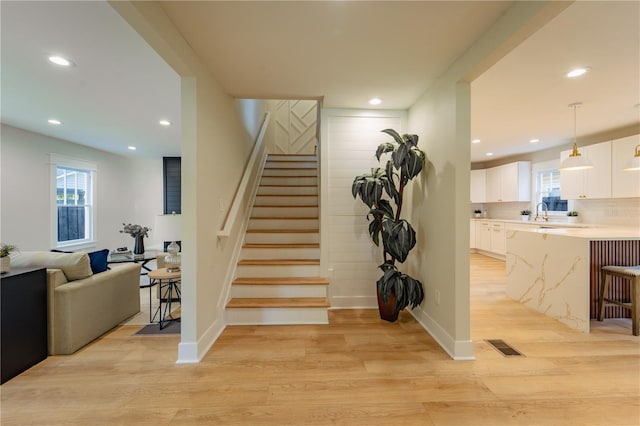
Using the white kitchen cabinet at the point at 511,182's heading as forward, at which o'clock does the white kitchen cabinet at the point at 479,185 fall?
the white kitchen cabinet at the point at 479,185 is roughly at 3 o'clock from the white kitchen cabinet at the point at 511,182.

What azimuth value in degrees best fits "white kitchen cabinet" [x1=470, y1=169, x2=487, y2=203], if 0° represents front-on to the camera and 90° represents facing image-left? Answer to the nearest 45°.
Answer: approximately 0°

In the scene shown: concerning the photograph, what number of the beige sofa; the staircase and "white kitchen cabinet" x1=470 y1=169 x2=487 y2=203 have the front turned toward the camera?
2

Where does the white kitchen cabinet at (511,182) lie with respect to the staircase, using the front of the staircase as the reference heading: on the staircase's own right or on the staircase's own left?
on the staircase's own left

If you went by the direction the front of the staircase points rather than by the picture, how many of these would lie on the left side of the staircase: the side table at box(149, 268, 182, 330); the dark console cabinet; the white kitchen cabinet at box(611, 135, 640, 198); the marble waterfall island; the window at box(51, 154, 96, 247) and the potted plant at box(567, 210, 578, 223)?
3

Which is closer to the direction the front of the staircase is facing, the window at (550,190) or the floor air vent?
the floor air vent

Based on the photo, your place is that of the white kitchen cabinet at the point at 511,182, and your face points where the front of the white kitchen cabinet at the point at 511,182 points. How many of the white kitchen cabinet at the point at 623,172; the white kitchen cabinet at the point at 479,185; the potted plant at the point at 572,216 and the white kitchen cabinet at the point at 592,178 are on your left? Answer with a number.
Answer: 3

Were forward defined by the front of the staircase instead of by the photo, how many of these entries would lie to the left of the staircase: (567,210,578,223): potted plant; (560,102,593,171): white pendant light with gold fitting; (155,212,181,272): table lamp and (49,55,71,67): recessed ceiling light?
2

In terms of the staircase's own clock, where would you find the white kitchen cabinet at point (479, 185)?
The white kitchen cabinet is roughly at 8 o'clock from the staircase.
